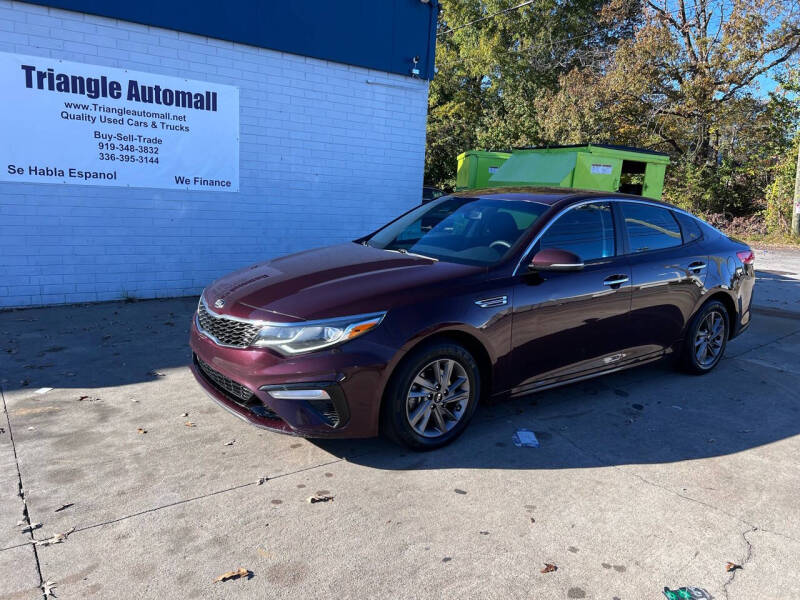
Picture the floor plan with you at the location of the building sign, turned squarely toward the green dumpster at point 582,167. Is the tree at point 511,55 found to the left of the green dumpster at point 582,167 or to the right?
left

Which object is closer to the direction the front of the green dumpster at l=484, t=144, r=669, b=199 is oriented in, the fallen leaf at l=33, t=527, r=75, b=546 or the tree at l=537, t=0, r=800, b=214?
the fallen leaf

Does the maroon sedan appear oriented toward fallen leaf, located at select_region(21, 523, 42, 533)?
yes

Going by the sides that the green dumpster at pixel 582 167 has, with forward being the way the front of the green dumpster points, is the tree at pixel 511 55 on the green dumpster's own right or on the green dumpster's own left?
on the green dumpster's own right

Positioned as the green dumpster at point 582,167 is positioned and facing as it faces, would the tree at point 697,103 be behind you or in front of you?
behind
